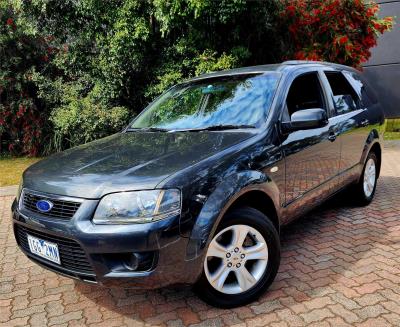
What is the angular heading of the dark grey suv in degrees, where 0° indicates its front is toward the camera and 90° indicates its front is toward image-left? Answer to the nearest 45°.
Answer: approximately 45°

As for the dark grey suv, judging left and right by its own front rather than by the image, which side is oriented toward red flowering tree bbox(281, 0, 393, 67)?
back

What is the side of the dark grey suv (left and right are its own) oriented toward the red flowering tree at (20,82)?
right
